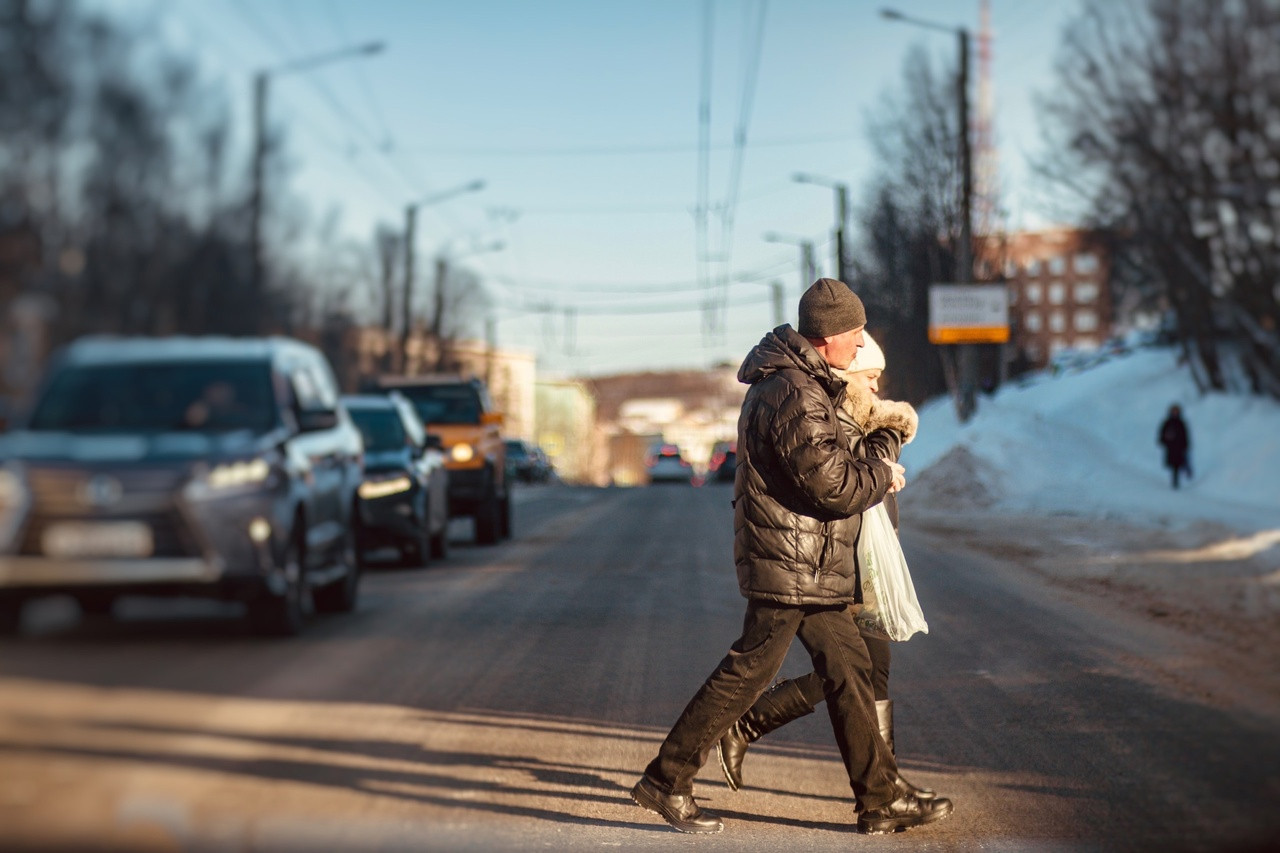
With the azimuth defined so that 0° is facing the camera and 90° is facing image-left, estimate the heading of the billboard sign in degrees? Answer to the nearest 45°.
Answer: approximately 0°

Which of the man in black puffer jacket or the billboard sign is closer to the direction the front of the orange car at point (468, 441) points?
the man in black puffer jacket

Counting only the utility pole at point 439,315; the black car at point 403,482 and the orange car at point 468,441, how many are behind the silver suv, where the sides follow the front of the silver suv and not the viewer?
3

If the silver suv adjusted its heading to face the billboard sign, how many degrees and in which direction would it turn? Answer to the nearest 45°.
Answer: approximately 135° to its left

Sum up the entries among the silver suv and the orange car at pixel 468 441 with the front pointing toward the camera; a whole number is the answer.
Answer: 2

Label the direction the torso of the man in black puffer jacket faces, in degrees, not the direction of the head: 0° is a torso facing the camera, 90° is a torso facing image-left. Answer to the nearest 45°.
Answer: approximately 270°

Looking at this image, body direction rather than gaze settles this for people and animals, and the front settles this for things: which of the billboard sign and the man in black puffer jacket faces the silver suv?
the billboard sign

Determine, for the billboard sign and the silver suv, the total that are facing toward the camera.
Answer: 2

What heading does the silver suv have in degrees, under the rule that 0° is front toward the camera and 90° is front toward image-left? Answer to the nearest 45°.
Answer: approximately 0°

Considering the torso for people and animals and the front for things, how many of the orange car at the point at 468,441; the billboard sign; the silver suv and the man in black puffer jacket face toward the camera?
3

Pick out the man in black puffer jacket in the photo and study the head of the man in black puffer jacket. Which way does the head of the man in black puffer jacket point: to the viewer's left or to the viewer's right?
to the viewer's right
